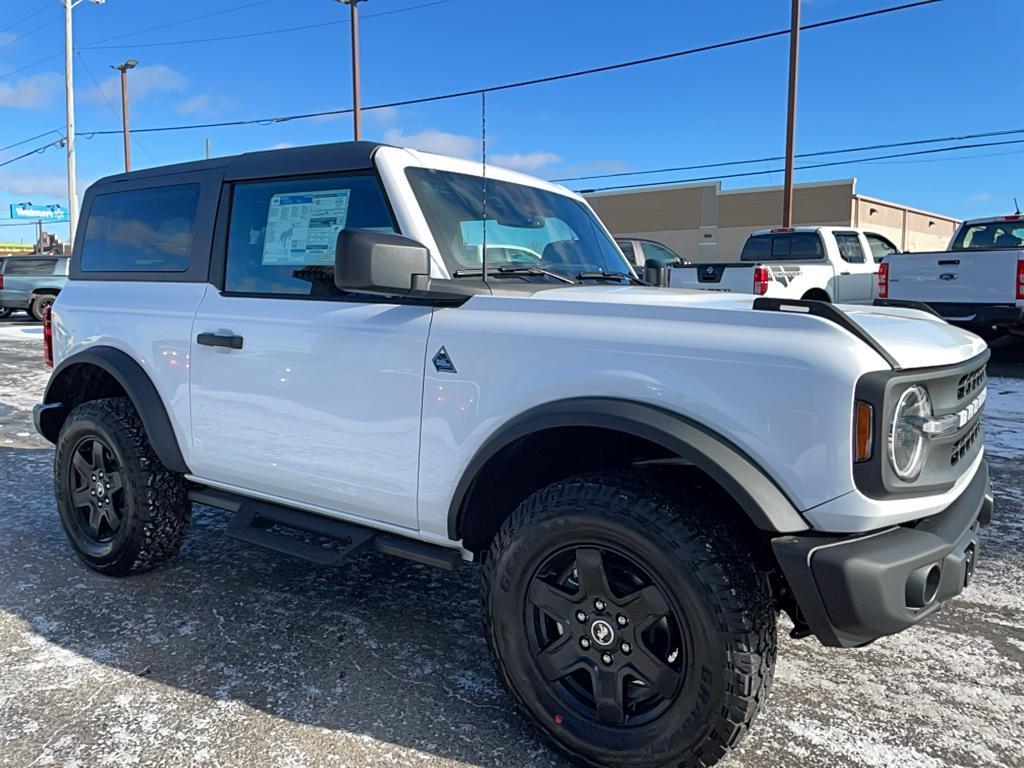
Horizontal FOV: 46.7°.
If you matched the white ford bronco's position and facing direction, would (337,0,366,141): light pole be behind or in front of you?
behind

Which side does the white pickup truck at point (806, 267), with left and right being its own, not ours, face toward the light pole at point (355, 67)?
left

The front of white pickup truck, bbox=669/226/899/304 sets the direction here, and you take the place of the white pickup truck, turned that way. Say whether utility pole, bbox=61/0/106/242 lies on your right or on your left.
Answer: on your left

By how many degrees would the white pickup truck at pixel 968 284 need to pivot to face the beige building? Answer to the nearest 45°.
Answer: approximately 45° to its left

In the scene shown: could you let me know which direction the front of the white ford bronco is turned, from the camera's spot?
facing the viewer and to the right of the viewer

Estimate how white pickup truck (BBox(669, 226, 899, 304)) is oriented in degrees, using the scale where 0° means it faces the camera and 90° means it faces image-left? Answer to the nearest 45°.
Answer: approximately 225°

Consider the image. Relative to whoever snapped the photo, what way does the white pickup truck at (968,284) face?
facing away from the viewer and to the right of the viewer

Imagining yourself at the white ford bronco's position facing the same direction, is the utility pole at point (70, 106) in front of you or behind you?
behind
